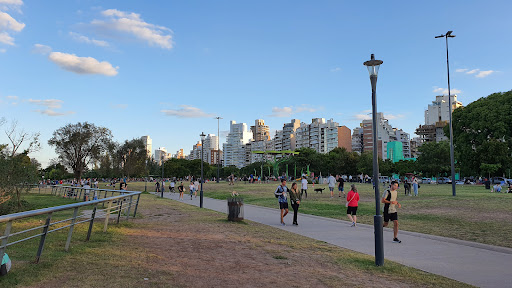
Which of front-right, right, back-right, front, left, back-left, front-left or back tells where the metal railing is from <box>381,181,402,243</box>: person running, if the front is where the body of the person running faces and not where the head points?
right

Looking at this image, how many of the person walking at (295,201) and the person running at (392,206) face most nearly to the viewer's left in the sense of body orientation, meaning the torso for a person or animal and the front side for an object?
0

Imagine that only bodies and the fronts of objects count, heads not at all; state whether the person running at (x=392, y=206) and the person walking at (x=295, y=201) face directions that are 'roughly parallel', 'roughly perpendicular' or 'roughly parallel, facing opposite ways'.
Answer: roughly parallel

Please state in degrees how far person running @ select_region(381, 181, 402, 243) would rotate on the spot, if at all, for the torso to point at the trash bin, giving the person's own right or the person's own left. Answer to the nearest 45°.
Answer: approximately 180°

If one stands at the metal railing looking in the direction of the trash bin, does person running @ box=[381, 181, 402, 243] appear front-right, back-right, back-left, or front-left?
front-right

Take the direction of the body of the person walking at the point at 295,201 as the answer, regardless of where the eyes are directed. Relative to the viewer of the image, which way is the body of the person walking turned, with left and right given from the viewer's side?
facing the viewer and to the right of the viewer

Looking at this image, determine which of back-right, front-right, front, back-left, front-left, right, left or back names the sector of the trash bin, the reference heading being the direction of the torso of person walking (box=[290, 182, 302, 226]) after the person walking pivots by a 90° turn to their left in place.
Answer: back-left

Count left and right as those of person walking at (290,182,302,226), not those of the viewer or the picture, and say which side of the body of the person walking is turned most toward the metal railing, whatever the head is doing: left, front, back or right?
right
